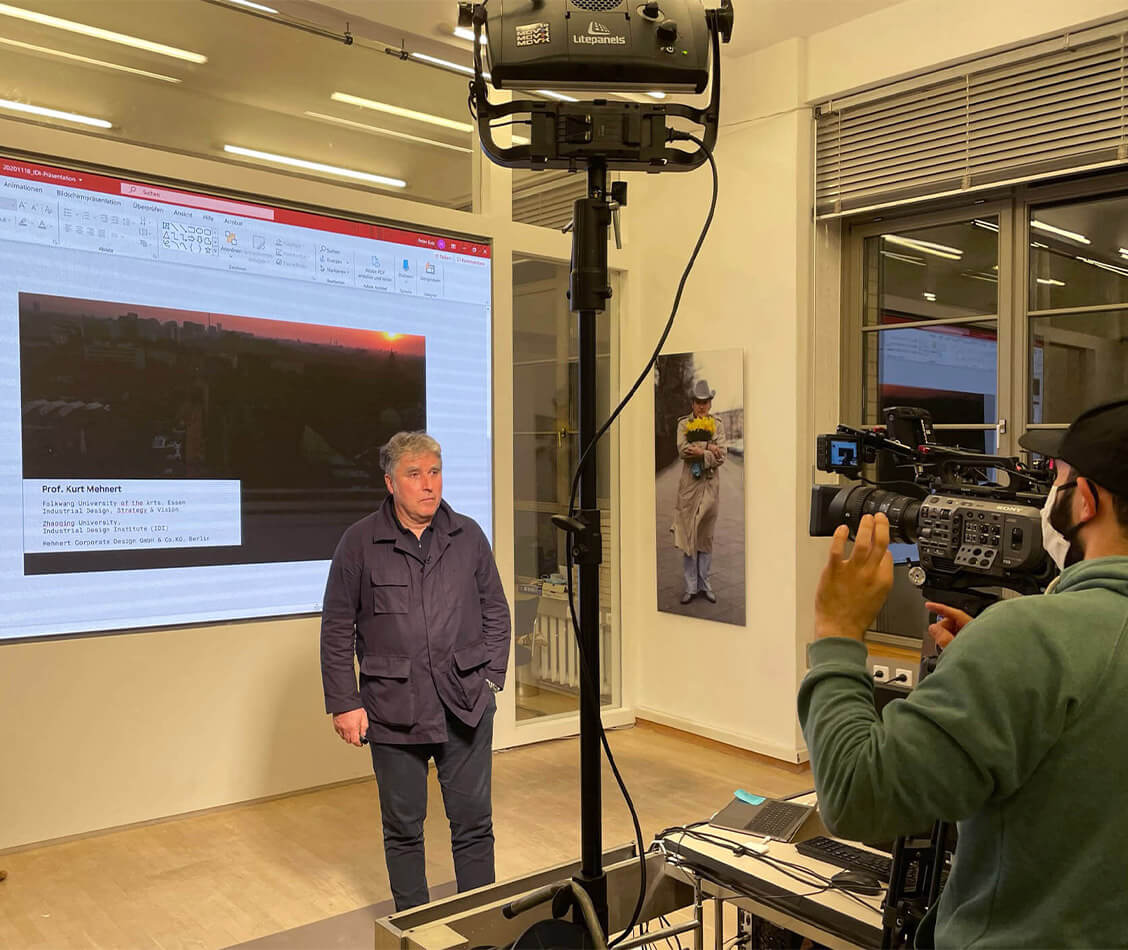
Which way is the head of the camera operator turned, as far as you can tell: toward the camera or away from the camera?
away from the camera

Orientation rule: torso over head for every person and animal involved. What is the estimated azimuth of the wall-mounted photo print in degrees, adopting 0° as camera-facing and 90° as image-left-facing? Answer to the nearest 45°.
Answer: approximately 45°

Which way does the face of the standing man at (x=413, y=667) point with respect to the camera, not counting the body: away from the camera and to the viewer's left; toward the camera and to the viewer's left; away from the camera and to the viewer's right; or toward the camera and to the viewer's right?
toward the camera and to the viewer's right

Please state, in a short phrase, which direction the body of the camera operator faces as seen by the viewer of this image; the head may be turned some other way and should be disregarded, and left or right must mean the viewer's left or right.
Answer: facing away from the viewer and to the left of the viewer

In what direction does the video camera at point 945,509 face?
to the viewer's left

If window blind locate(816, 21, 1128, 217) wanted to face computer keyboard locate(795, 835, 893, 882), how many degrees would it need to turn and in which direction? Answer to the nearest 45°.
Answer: approximately 45° to its left

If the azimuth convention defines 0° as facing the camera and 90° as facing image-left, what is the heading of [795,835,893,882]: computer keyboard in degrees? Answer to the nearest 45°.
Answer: approximately 45°
